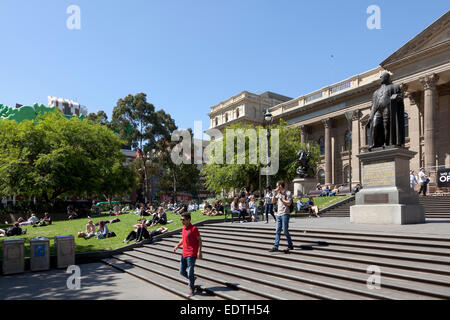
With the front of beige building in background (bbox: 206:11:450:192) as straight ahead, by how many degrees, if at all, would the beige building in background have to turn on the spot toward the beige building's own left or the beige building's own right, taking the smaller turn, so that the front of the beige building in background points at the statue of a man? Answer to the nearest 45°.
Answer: approximately 45° to the beige building's own left

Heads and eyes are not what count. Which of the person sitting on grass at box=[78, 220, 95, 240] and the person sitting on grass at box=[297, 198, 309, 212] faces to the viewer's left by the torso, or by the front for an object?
the person sitting on grass at box=[78, 220, 95, 240]

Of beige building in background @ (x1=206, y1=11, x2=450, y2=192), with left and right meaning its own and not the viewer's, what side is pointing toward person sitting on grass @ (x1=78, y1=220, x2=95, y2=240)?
front

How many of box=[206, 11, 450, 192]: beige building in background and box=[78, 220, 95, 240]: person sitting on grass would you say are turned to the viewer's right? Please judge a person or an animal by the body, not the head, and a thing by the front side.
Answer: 0

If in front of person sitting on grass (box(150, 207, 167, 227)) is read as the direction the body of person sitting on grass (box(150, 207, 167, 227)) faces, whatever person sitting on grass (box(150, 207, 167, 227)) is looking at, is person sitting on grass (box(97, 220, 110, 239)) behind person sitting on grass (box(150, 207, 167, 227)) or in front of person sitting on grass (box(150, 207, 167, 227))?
in front

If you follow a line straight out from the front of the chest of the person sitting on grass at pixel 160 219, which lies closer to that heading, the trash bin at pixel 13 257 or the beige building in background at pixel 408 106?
the trash bin

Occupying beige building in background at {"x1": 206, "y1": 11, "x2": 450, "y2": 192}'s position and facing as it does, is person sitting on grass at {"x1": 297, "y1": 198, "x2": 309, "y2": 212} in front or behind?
in front

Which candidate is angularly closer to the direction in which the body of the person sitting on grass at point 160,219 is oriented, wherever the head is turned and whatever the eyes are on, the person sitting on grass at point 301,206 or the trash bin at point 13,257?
the trash bin

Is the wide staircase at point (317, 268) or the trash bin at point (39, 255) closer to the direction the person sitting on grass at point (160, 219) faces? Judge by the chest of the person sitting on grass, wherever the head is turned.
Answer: the trash bin
